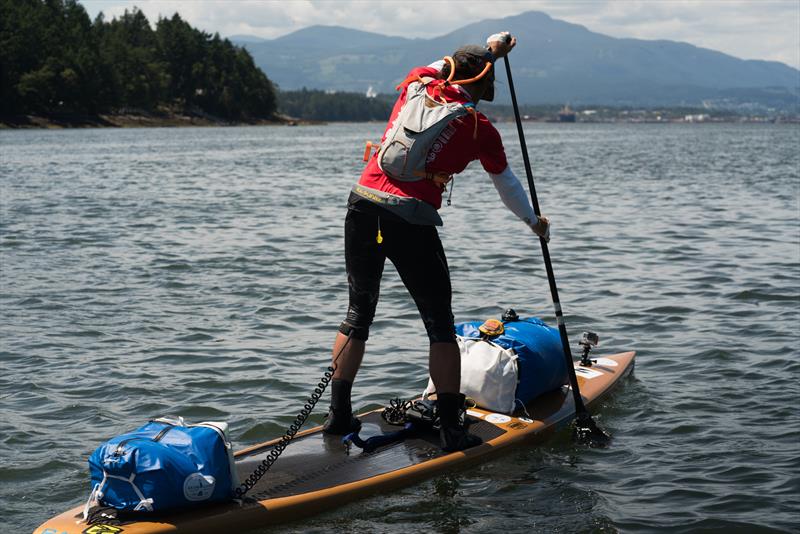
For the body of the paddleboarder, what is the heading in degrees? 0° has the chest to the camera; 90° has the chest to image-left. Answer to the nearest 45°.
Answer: approximately 225°

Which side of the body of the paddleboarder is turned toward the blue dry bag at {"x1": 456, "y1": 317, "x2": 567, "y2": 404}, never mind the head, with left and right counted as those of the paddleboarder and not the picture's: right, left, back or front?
front

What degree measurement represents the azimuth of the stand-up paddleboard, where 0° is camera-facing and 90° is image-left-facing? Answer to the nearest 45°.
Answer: approximately 225°

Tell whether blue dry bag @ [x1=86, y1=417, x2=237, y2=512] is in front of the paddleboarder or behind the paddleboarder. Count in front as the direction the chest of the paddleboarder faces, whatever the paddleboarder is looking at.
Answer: behind
